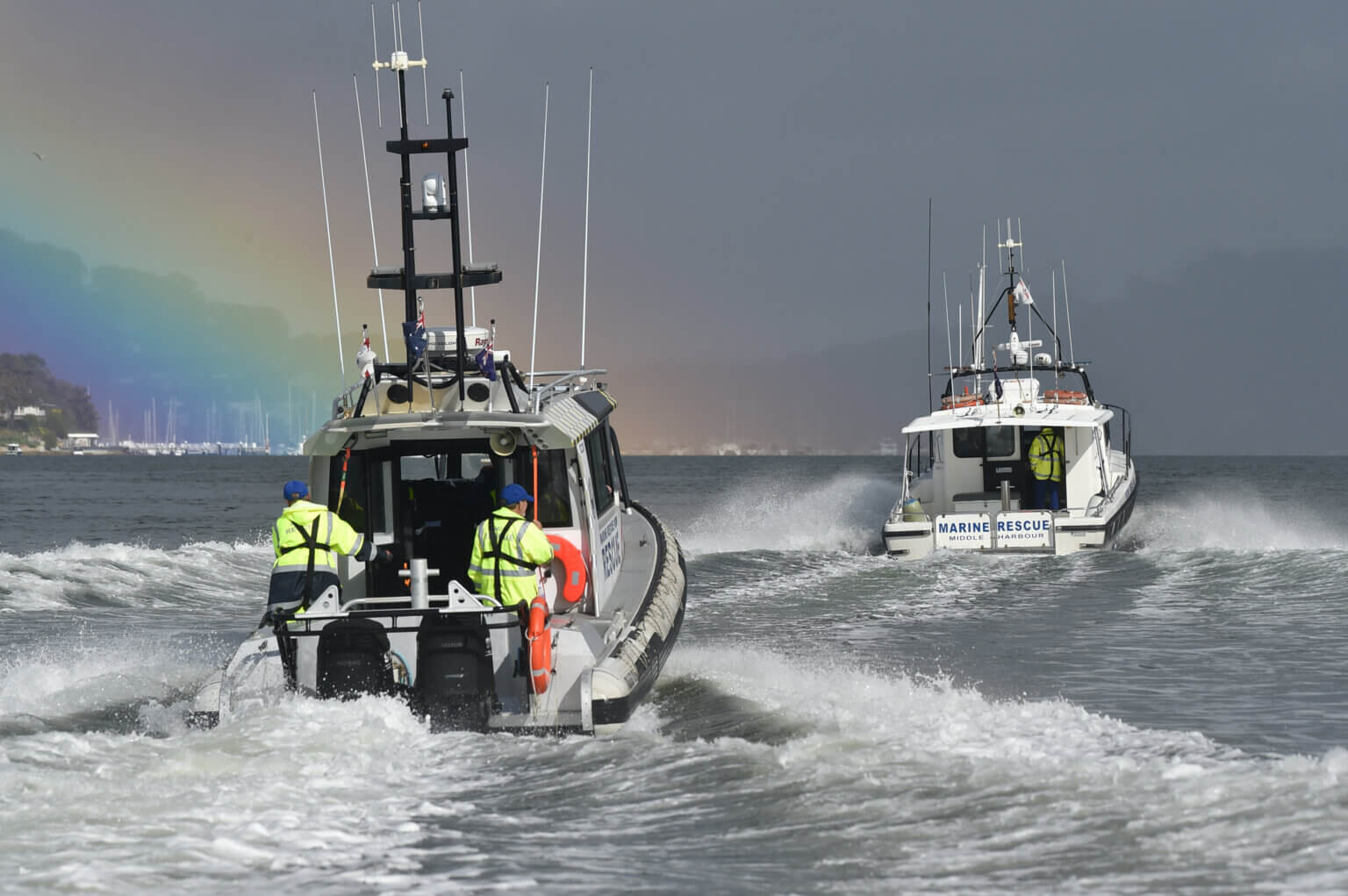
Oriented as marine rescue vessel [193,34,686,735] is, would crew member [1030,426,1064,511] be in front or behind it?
in front

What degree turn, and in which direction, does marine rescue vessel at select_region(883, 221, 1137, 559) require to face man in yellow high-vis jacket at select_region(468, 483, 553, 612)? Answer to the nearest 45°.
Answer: approximately 180°

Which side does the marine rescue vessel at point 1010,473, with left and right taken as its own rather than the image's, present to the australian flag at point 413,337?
back

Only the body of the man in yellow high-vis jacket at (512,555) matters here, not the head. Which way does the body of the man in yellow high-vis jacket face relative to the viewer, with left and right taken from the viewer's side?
facing away from the viewer and to the right of the viewer

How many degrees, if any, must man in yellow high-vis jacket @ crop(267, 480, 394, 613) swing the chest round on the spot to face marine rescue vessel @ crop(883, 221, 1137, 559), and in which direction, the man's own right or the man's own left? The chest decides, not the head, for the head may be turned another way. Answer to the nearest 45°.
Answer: approximately 45° to the man's own right

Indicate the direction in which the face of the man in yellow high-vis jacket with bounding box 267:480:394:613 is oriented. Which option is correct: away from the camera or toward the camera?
away from the camera

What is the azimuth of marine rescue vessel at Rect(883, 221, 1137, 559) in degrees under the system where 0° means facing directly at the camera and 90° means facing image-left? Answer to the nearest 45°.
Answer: approximately 180°

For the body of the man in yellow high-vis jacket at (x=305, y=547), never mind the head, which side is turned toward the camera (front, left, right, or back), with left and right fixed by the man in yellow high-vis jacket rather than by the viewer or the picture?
back

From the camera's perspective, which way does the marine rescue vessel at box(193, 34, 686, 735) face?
away from the camera

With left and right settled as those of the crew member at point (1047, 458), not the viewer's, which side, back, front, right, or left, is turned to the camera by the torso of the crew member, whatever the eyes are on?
back
